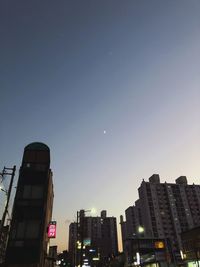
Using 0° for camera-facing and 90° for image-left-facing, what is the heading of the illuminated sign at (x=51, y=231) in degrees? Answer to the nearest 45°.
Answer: approximately 0°
